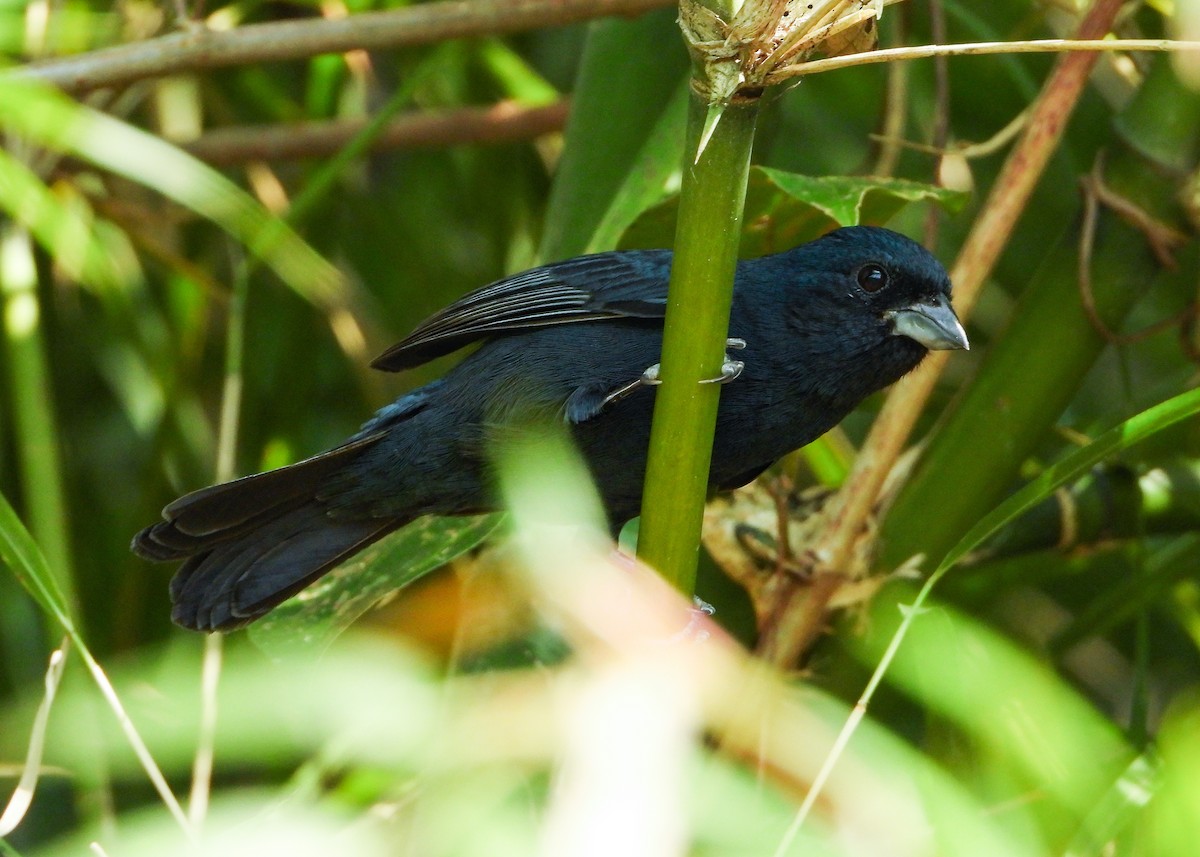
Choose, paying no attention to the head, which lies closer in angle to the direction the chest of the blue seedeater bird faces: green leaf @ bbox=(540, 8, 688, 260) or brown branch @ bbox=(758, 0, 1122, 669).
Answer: the brown branch

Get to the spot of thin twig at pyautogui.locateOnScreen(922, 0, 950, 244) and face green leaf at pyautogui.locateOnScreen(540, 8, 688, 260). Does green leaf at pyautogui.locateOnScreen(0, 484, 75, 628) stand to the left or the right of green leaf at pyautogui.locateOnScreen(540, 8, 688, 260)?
left

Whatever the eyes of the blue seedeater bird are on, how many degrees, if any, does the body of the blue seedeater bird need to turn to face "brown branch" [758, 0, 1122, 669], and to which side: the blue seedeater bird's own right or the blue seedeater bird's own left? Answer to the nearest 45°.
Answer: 0° — it already faces it

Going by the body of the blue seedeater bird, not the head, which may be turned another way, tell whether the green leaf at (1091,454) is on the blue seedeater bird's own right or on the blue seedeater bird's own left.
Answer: on the blue seedeater bird's own right

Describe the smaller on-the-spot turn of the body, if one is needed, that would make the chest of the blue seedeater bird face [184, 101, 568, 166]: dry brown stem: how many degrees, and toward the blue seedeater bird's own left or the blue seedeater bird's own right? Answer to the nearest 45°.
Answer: approximately 90° to the blue seedeater bird's own left

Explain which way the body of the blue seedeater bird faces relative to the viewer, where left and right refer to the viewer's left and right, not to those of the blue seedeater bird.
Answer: facing to the right of the viewer

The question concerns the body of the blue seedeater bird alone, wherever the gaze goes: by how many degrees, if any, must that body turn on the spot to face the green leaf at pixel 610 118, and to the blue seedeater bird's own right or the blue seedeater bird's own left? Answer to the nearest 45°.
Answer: approximately 90° to the blue seedeater bird's own left
